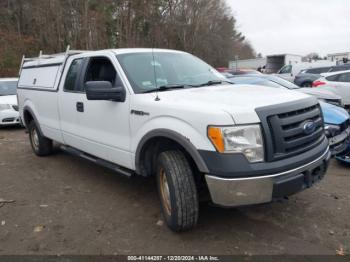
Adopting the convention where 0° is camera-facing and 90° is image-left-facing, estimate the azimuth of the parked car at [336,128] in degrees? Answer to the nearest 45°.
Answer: approximately 315°

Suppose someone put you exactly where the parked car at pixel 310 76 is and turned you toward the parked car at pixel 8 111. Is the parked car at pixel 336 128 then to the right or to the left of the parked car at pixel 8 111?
left

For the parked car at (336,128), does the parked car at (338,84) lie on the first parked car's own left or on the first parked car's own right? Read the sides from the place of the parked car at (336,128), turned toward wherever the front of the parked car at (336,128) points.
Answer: on the first parked car's own left

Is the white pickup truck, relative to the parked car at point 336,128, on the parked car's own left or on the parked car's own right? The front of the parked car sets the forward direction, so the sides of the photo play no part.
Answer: on the parked car's own right

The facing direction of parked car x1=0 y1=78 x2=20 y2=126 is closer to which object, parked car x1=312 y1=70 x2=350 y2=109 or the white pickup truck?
the white pickup truck

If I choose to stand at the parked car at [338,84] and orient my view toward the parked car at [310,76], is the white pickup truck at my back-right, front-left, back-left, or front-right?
back-left

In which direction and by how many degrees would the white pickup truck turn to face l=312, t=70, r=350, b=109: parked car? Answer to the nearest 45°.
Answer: approximately 90° to its left

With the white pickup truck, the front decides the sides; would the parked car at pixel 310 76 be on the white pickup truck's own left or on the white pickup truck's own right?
on the white pickup truck's own left
